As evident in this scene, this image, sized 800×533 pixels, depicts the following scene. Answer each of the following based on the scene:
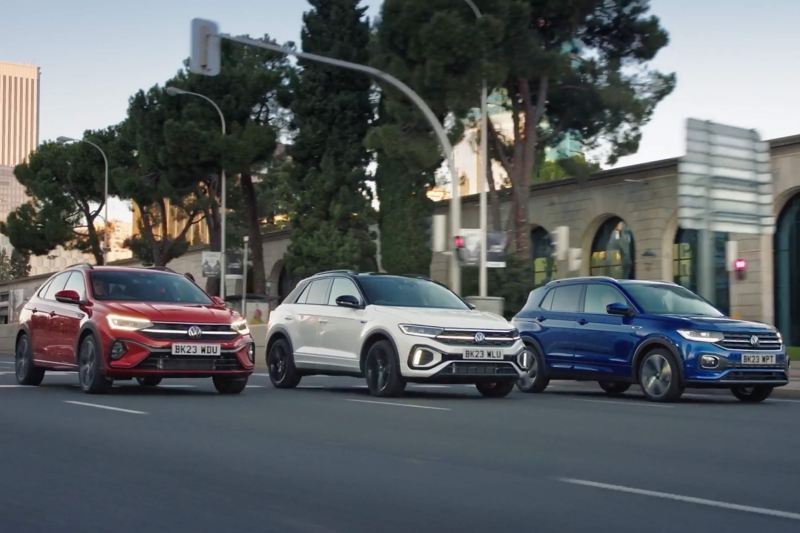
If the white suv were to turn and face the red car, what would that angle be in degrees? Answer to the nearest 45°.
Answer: approximately 135° to its right

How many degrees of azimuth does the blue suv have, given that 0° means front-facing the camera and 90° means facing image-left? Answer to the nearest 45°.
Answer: approximately 315°

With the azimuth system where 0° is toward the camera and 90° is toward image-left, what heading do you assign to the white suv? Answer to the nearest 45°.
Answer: approximately 315°

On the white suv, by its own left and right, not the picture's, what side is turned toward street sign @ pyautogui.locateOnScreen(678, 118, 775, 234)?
left

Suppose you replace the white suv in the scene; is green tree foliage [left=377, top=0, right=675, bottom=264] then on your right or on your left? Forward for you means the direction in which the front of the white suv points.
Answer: on your left

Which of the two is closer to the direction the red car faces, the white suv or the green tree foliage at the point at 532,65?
the white suv

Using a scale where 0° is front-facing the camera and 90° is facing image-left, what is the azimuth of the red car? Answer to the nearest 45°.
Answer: approximately 315°
